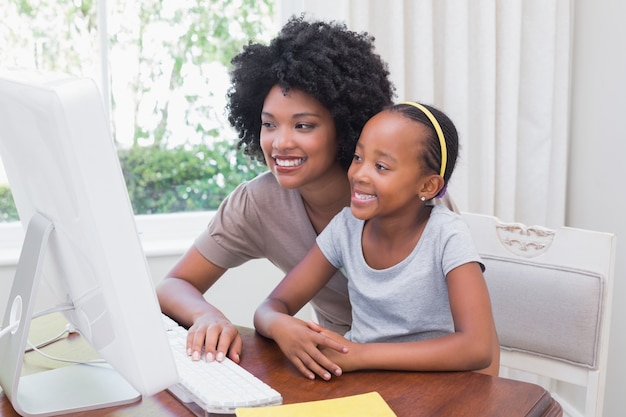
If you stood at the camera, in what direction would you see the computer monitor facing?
facing away from the viewer and to the right of the viewer

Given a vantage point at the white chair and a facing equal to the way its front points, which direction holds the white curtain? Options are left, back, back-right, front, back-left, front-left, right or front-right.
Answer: back-right

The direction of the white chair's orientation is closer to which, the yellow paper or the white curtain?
the yellow paper

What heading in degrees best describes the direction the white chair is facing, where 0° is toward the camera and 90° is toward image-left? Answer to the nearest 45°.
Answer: approximately 45°

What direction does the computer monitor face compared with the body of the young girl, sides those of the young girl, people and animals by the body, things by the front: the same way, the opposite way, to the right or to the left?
the opposite way

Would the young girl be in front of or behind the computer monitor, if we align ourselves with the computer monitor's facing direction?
in front

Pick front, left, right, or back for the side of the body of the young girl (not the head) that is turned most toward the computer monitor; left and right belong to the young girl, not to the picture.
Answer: front

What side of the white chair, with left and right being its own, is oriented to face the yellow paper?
front

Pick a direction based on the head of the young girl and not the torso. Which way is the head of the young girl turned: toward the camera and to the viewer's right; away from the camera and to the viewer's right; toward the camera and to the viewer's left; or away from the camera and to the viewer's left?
toward the camera and to the viewer's left
